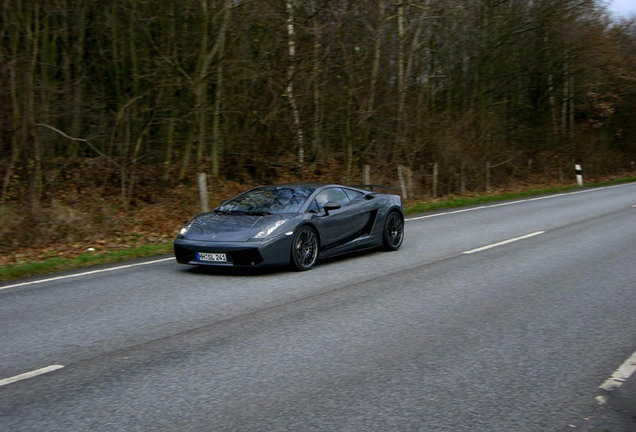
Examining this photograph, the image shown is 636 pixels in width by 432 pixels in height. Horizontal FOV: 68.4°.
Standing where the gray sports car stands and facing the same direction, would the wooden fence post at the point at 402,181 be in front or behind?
behind

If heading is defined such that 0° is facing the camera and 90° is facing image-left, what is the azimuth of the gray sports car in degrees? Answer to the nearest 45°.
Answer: approximately 45°
